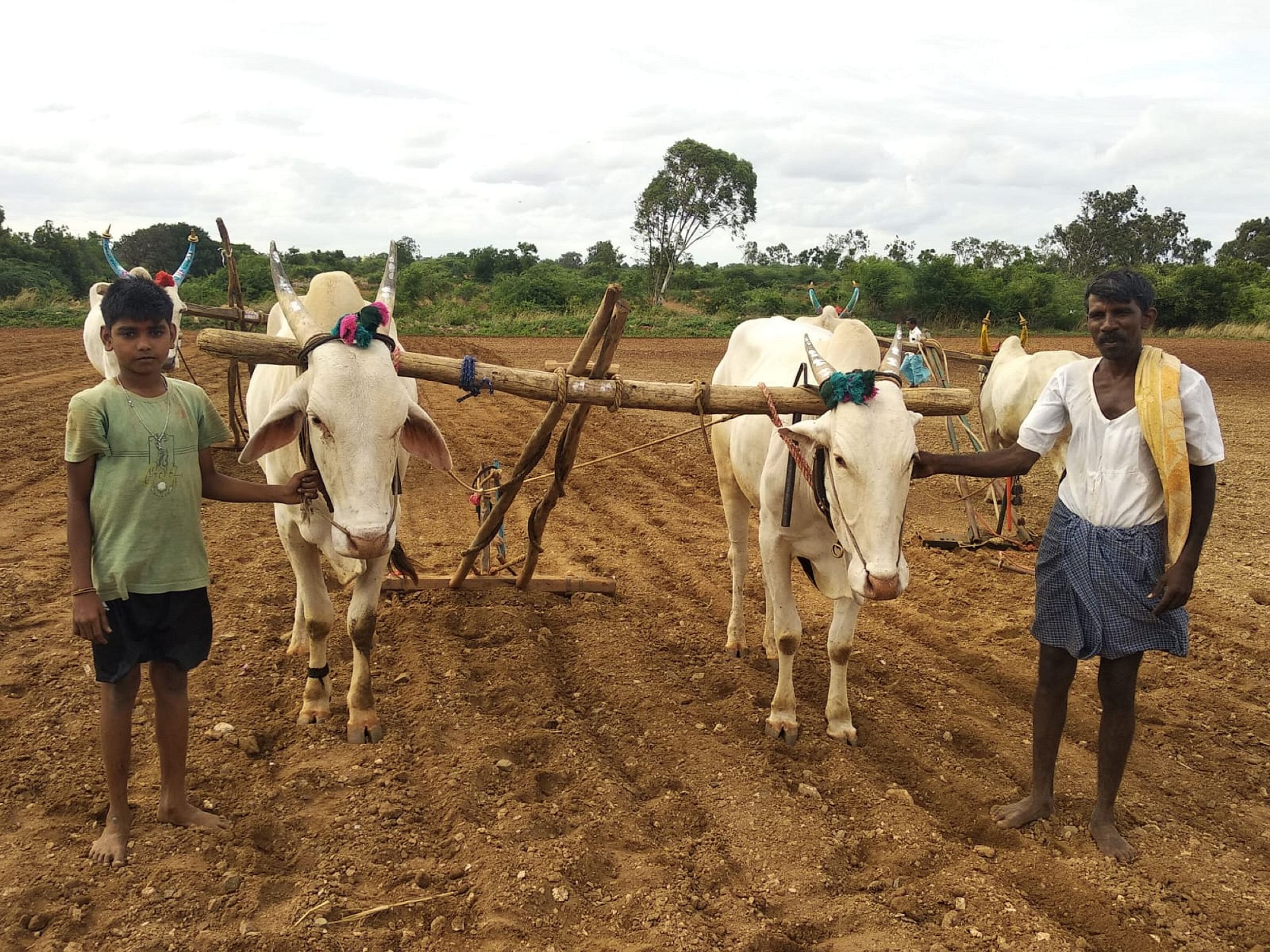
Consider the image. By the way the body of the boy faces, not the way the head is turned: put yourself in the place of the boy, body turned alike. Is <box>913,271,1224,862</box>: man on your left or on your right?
on your left

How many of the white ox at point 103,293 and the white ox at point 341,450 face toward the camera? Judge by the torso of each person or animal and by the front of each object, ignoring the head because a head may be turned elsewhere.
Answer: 2

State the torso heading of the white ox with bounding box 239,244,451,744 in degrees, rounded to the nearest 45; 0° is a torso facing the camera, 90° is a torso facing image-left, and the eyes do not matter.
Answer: approximately 0°

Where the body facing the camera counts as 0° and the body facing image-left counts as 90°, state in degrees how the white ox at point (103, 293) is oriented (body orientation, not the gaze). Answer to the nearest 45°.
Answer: approximately 0°

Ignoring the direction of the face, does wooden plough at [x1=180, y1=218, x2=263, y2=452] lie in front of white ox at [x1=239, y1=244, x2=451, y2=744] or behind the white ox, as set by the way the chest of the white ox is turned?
behind

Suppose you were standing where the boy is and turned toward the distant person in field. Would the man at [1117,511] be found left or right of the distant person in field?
right

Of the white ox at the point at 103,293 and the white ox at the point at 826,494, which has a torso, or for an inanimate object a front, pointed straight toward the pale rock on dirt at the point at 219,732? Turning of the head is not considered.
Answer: the white ox at the point at 103,293

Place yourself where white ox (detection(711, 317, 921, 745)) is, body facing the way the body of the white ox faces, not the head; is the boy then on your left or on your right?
on your right
